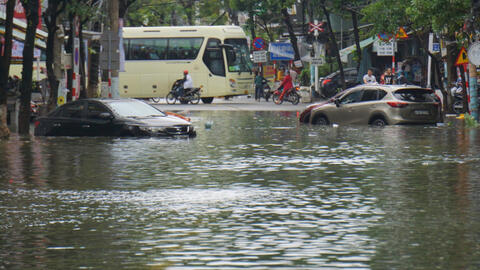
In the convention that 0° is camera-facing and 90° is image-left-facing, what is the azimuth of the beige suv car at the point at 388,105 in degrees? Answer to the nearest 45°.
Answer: approximately 135°

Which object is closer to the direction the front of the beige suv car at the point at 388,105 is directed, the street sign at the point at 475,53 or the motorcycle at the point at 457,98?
the motorcycle

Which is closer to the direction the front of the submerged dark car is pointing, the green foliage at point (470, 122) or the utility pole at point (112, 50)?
the green foliage

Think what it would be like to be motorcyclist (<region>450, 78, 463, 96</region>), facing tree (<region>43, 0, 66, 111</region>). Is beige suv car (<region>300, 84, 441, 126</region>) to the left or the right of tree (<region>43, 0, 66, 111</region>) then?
left

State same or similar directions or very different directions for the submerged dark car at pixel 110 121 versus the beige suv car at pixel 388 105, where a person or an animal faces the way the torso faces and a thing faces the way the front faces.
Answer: very different directions

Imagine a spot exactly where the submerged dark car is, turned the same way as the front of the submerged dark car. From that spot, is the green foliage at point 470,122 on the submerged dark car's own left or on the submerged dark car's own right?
on the submerged dark car's own left

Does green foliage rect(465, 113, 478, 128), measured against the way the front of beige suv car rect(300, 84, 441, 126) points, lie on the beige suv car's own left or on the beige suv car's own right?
on the beige suv car's own right
